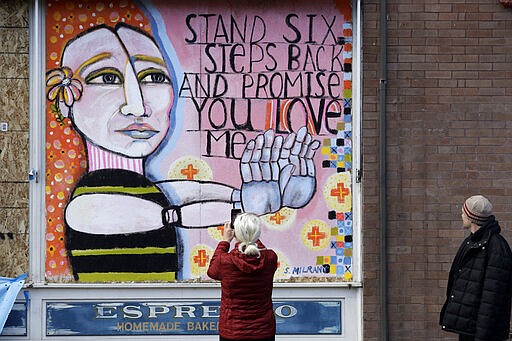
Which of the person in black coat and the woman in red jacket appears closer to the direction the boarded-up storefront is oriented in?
the woman in red jacket

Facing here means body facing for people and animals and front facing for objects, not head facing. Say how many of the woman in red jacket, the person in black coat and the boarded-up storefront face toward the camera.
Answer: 1

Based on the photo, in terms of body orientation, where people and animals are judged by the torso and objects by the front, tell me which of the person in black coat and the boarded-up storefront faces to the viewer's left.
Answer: the person in black coat

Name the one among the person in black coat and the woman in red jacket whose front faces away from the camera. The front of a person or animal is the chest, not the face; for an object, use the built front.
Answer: the woman in red jacket

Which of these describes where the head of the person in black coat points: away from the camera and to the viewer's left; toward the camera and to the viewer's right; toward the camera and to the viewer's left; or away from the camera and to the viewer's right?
away from the camera and to the viewer's left

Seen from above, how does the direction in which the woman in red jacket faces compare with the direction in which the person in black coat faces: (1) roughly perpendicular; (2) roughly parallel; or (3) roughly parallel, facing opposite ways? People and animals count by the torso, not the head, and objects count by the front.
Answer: roughly perpendicular

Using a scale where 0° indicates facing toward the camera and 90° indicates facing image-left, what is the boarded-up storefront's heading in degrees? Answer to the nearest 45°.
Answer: approximately 0°

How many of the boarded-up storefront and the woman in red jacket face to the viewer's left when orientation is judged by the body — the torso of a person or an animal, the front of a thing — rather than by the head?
0

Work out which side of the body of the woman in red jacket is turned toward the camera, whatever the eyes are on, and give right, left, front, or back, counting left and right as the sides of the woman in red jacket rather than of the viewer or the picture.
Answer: back

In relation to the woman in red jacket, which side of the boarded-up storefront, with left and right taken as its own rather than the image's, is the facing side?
front

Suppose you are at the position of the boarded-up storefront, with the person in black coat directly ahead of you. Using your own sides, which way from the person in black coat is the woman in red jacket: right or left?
right

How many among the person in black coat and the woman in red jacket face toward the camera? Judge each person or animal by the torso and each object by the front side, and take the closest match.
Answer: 0

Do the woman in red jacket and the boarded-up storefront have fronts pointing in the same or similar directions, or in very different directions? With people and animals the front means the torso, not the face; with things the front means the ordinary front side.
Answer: very different directions

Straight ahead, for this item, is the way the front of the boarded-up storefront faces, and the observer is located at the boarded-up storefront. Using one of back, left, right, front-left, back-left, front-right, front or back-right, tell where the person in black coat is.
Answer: front-left

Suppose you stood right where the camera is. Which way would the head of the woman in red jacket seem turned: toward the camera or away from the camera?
away from the camera

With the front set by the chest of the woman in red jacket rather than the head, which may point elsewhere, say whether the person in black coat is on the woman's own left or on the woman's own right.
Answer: on the woman's own right

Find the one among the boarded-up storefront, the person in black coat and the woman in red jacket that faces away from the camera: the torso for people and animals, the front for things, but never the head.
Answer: the woman in red jacket

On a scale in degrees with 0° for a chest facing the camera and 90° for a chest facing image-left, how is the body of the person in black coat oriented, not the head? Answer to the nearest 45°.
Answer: approximately 90°

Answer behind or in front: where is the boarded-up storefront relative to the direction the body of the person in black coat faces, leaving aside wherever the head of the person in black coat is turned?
in front
